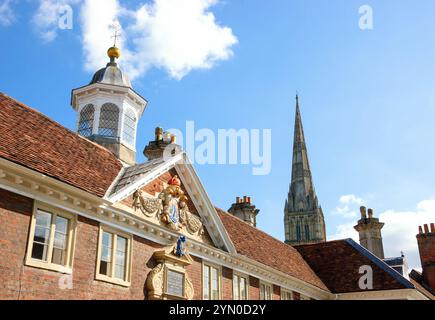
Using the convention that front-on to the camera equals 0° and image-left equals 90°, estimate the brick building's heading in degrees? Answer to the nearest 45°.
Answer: approximately 315°
